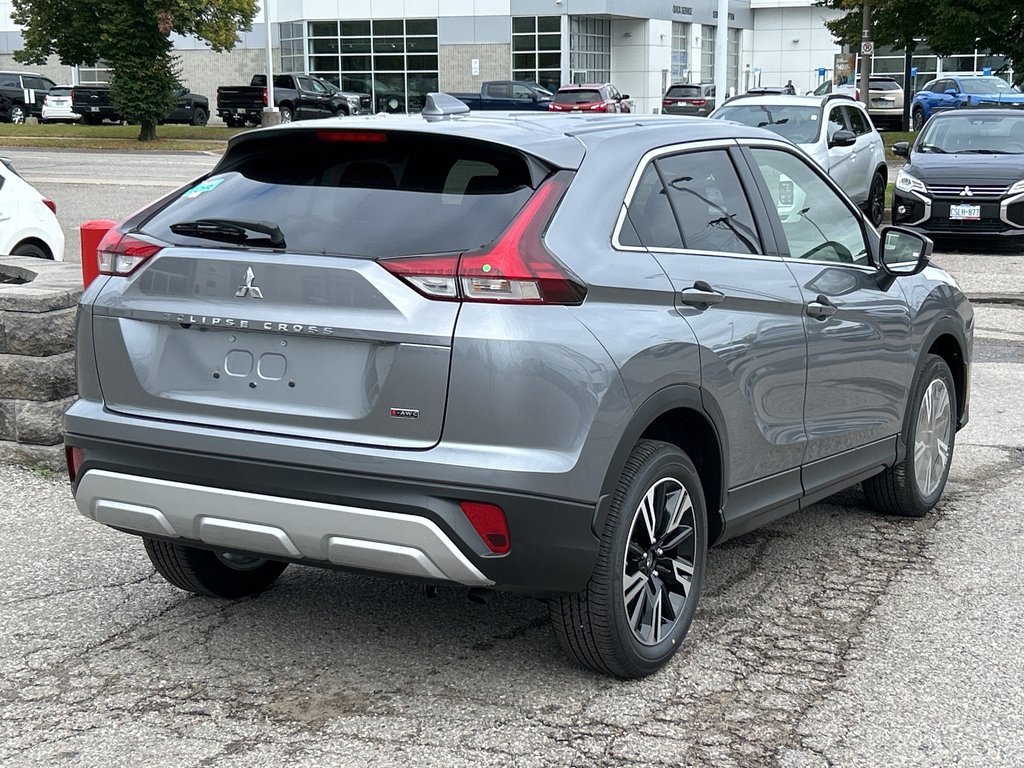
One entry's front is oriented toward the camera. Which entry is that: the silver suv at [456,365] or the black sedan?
the black sedan

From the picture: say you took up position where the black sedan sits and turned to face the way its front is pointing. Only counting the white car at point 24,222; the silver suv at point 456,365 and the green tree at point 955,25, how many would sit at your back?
1

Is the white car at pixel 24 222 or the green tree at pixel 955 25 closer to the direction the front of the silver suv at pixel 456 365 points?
the green tree

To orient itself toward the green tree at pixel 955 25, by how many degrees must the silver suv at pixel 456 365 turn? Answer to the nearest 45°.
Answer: approximately 45° to its left

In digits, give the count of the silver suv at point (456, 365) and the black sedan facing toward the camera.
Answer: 1

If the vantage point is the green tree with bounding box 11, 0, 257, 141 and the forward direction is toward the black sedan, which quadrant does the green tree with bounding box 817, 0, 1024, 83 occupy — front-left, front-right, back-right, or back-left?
front-left

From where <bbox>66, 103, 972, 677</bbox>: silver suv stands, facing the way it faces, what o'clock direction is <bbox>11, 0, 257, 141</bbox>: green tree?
The green tree is roughly at 10 o'clock from the silver suv.

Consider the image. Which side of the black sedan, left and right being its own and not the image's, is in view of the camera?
front

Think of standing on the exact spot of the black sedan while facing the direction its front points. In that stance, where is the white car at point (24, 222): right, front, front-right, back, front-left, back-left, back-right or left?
front-right

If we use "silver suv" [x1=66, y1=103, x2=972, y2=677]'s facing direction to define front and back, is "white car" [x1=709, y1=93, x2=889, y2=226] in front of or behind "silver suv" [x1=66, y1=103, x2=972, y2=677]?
in front

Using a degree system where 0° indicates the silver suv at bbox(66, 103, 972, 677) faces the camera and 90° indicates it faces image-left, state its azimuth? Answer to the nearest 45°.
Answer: approximately 225°

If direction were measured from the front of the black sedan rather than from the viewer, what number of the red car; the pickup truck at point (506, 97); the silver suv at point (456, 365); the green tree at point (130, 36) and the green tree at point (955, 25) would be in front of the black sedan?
1
